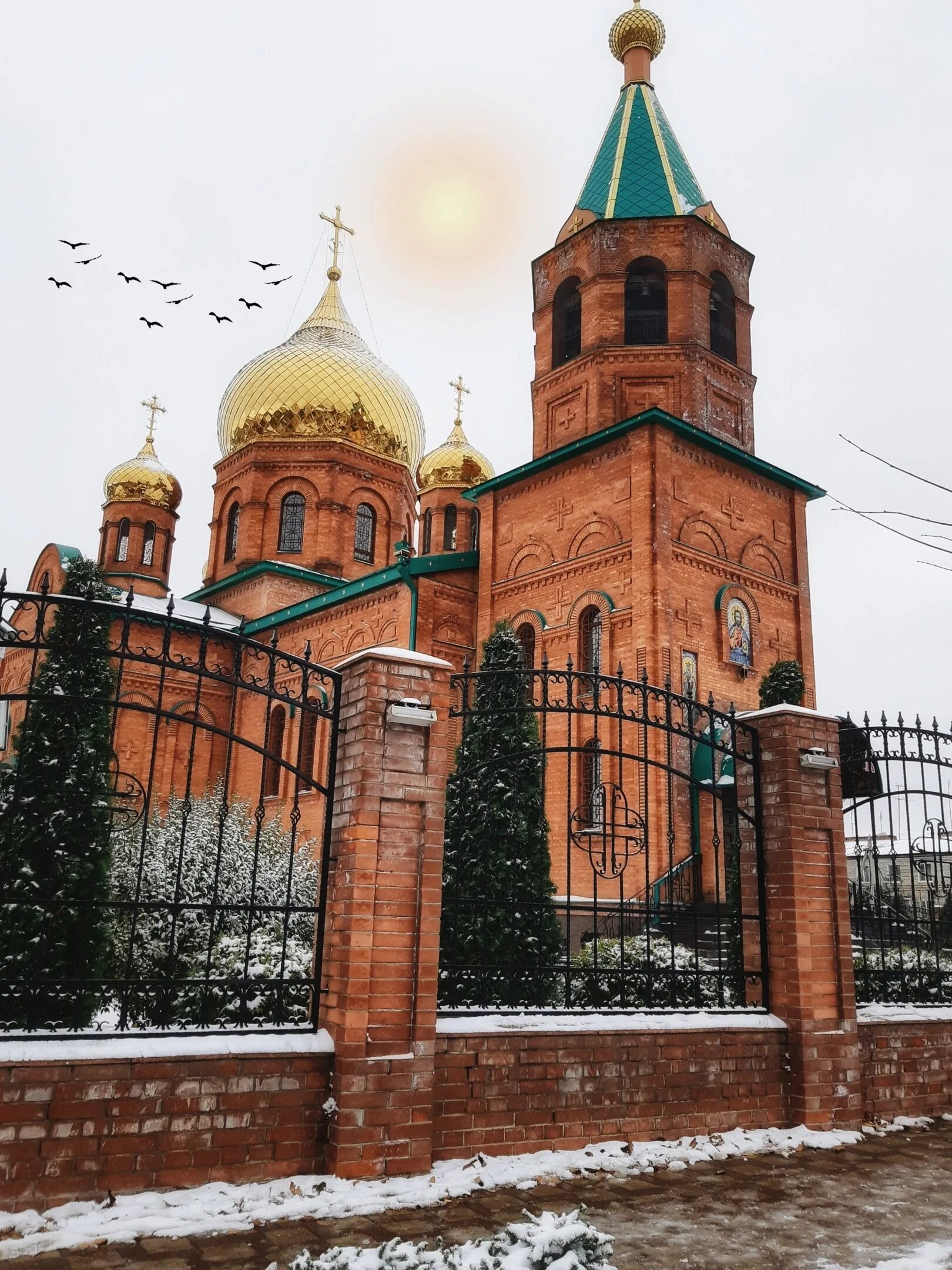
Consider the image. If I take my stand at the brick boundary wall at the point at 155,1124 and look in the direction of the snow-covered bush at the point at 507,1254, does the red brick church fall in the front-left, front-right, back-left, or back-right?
back-left

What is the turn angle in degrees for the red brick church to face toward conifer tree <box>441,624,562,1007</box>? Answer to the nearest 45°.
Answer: approximately 45° to its right

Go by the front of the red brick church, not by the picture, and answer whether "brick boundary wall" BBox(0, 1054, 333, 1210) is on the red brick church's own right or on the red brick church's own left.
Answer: on the red brick church's own right

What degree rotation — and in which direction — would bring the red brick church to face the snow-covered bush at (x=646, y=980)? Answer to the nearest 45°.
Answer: approximately 45° to its right

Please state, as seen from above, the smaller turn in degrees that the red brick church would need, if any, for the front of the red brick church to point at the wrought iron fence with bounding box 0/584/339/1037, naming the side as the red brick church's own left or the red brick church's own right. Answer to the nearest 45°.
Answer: approximately 90° to the red brick church's own right

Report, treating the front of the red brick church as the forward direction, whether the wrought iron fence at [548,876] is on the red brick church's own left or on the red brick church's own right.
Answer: on the red brick church's own right

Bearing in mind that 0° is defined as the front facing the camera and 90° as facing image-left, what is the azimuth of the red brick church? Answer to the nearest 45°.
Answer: approximately 315°
